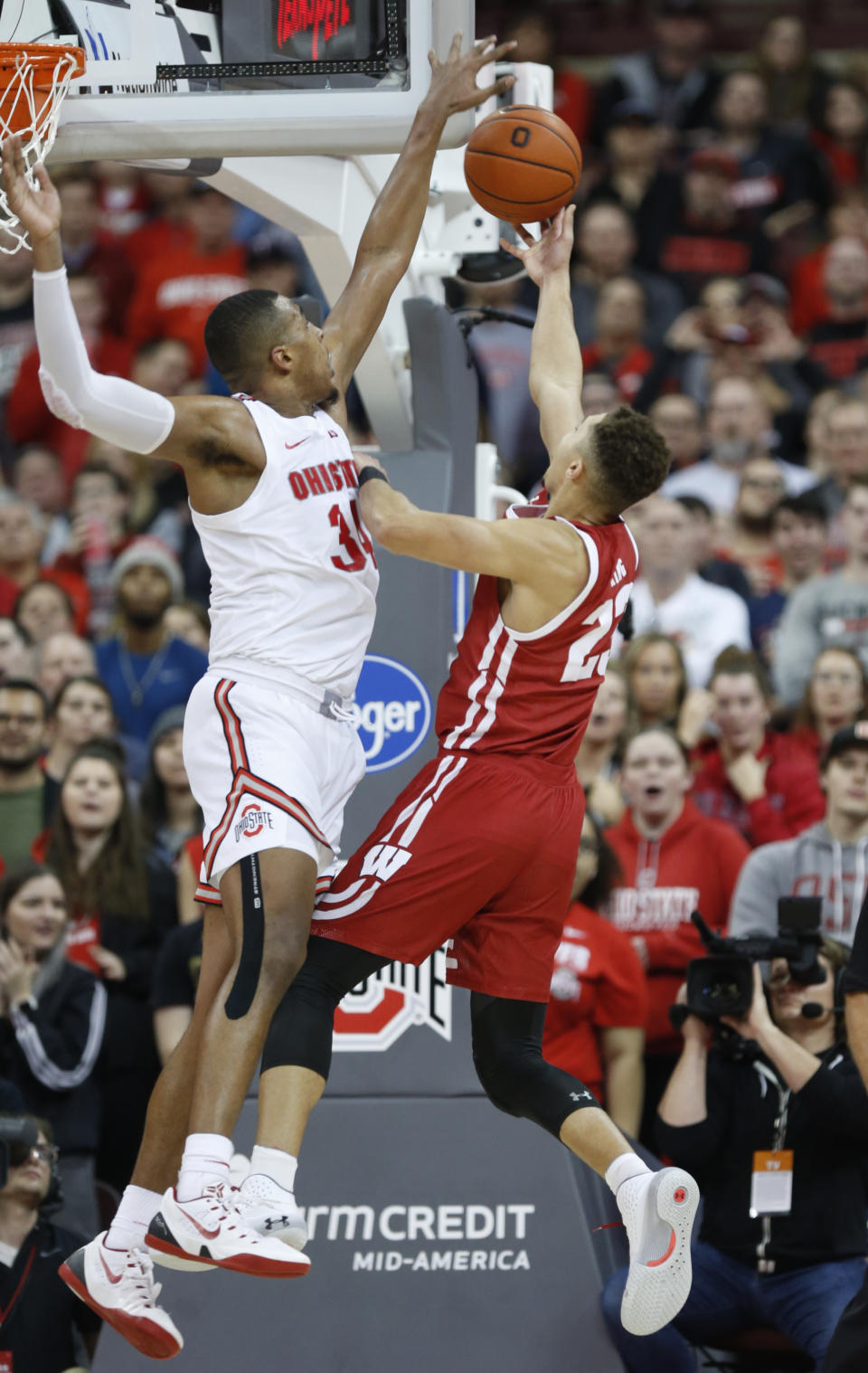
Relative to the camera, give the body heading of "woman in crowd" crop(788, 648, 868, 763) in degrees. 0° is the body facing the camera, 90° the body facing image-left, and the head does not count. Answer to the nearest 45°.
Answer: approximately 0°

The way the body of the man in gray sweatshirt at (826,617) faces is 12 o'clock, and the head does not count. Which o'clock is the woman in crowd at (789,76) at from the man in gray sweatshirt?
The woman in crowd is roughly at 6 o'clock from the man in gray sweatshirt.

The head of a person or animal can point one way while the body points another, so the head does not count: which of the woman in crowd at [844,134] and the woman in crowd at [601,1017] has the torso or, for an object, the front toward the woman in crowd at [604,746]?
the woman in crowd at [844,134]

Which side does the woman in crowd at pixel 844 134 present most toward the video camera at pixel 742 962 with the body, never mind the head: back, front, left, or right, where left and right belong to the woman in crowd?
front

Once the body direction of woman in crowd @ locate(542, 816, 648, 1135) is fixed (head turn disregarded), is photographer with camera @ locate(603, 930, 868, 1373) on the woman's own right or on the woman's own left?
on the woman's own left

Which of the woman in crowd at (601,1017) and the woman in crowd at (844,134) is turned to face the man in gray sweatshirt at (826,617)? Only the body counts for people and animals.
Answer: the woman in crowd at (844,134)

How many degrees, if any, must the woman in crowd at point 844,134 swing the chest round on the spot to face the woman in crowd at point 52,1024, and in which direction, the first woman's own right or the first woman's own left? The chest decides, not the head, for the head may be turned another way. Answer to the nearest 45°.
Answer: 0° — they already face them
